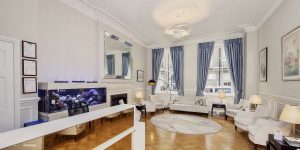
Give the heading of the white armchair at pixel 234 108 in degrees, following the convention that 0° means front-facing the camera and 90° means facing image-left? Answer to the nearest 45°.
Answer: approximately 45°

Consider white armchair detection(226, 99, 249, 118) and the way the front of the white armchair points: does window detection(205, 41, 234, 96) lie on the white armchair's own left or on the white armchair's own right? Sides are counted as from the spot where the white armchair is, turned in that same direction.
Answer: on the white armchair's own right

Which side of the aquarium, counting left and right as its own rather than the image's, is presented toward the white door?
right

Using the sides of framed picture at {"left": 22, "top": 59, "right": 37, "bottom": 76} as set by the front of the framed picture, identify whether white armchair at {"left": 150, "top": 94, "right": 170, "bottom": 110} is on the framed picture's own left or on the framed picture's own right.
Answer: on the framed picture's own left

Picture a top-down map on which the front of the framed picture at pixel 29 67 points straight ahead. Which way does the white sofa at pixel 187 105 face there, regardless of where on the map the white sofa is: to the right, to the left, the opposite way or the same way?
to the right

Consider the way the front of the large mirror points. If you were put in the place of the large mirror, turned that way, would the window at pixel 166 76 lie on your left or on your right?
on your left

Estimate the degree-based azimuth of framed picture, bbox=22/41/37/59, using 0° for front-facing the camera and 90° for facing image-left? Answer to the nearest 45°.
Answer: approximately 315°

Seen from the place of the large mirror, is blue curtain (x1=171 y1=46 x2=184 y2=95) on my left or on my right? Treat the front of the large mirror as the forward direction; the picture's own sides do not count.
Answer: on my left

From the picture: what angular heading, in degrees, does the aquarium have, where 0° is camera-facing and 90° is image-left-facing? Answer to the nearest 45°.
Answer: approximately 315°
